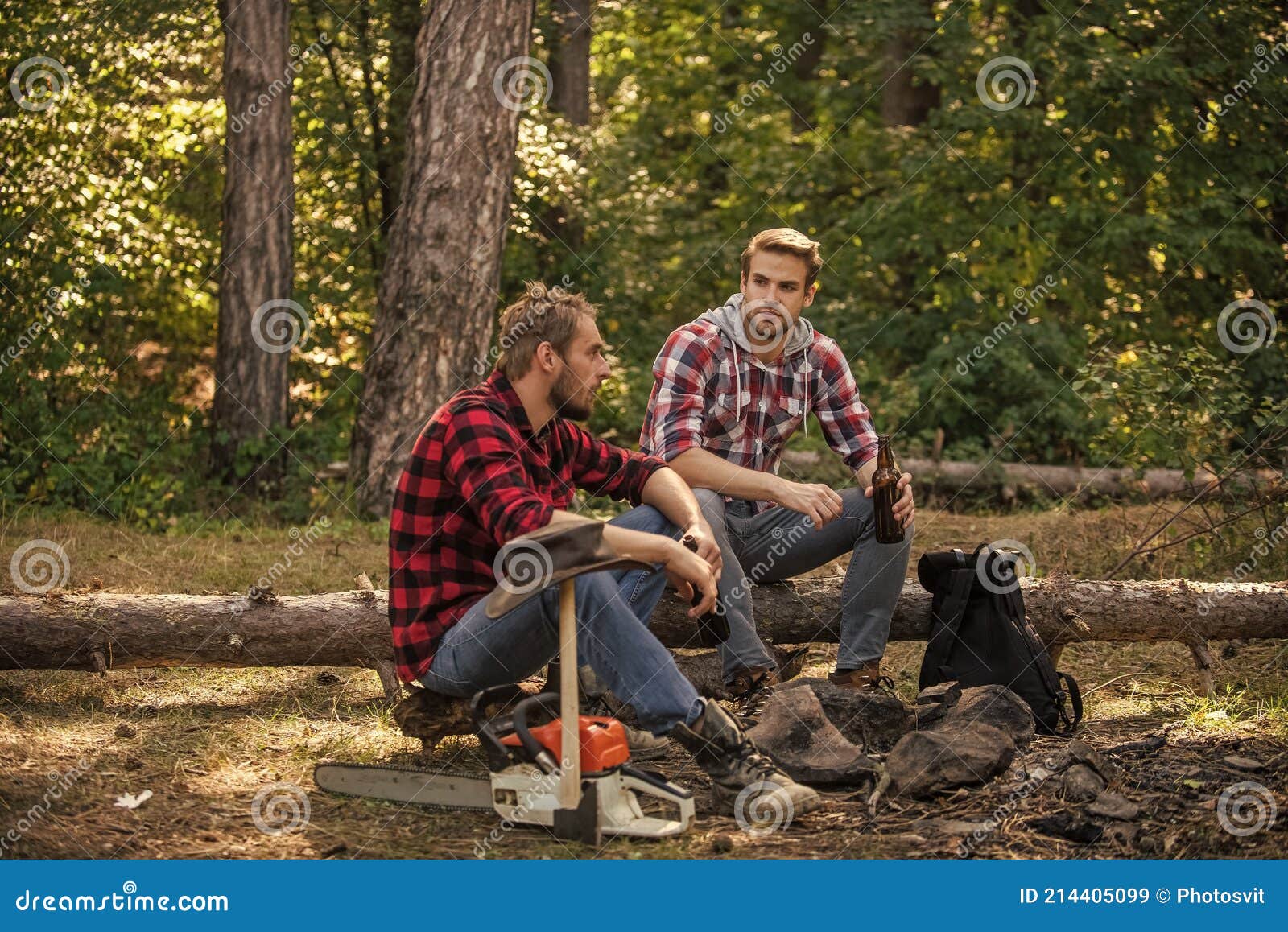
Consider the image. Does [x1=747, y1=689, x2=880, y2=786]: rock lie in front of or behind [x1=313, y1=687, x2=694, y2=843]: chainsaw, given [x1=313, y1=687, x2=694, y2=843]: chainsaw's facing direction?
behind

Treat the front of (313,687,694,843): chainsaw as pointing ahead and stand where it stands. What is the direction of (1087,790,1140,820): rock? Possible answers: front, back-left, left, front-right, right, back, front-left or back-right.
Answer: back

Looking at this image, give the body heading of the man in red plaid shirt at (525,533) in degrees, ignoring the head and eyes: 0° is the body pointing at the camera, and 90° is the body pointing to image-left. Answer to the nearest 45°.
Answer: approximately 270°

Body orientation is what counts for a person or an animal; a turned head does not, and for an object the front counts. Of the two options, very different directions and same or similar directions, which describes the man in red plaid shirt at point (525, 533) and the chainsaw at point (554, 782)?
very different directions

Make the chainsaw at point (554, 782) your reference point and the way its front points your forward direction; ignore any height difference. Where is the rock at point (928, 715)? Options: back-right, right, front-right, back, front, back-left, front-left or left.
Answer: back-right

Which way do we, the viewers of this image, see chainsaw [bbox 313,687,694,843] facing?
facing to the left of the viewer

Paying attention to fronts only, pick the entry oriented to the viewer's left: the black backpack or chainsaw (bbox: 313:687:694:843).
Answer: the chainsaw

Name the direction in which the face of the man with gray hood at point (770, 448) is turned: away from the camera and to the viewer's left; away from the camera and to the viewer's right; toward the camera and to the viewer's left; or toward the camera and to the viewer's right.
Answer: toward the camera and to the viewer's left
